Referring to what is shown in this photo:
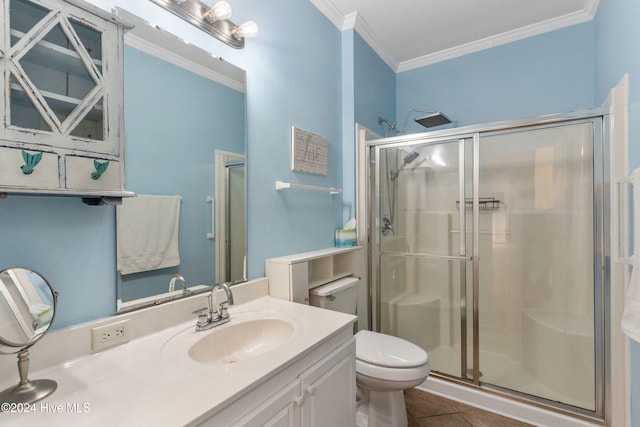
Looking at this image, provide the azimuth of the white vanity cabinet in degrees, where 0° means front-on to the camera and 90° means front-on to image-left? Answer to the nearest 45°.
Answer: approximately 315°

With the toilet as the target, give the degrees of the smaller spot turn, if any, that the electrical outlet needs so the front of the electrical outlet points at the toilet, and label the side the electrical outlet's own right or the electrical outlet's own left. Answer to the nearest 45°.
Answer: approximately 45° to the electrical outlet's own left

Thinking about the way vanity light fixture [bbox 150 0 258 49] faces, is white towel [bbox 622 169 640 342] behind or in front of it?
in front

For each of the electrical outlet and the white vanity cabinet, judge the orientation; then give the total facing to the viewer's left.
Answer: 0

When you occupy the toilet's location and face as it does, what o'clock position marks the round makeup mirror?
The round makeup mirror is roughly at 3 o'clock from the toilet.

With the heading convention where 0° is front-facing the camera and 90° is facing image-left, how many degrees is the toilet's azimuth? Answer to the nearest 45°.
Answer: approximately 315°

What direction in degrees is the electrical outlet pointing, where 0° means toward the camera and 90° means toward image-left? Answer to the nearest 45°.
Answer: approximately 315°
